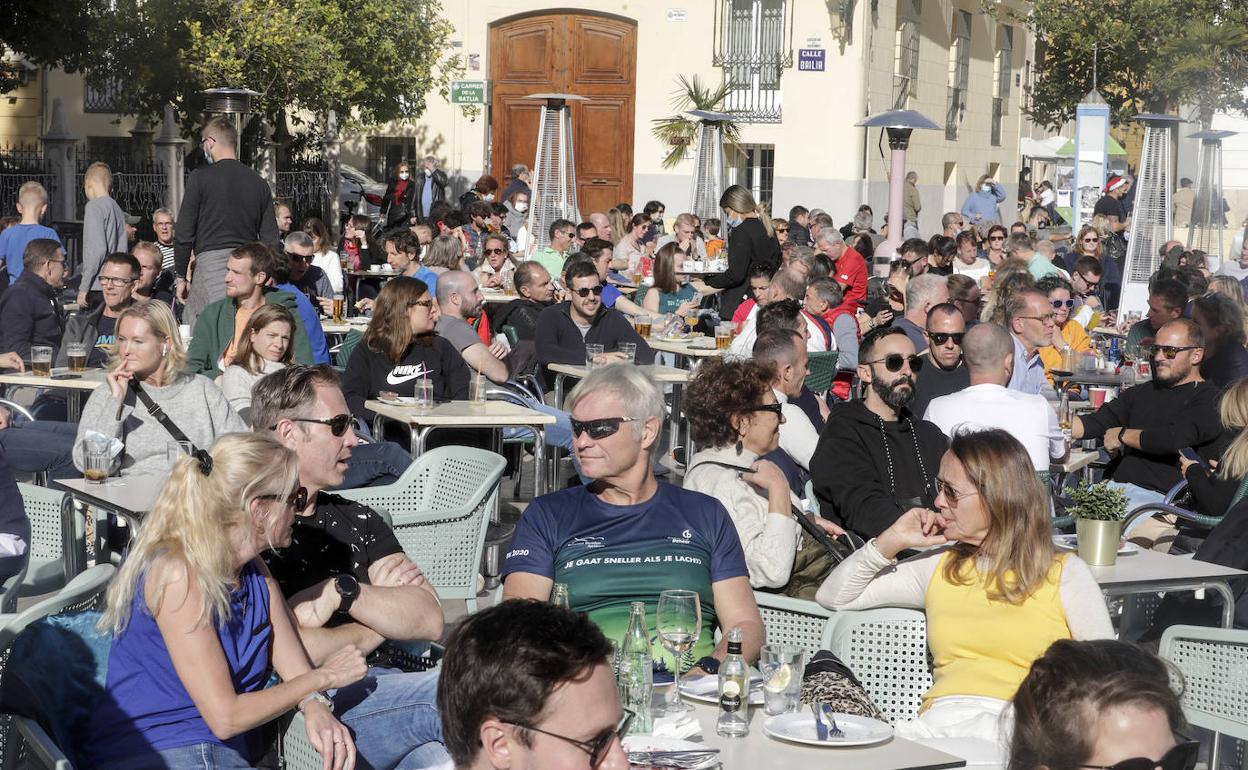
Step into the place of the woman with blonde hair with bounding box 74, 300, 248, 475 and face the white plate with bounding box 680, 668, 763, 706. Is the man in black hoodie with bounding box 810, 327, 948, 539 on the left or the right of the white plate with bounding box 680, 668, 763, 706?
left

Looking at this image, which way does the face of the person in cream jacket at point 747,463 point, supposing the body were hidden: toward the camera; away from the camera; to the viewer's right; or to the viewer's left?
to the viewer's right

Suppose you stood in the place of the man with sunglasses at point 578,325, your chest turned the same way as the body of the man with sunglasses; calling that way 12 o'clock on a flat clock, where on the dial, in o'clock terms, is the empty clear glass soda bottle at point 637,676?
The empty clear glass soda bottle is roughly at 12 o'clock from the man with sunglasses.

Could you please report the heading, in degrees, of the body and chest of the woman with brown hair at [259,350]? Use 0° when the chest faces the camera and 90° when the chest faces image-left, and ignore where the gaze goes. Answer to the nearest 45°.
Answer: approximately 315°

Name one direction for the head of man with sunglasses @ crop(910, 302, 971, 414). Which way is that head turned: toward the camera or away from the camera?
toward the camera

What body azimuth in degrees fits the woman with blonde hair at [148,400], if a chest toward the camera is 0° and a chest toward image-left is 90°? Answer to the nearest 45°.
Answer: approximately 45°

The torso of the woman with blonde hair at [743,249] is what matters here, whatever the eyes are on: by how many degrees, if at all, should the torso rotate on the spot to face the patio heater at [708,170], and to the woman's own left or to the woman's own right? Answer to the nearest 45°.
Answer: approximately 90° to the woman's own right

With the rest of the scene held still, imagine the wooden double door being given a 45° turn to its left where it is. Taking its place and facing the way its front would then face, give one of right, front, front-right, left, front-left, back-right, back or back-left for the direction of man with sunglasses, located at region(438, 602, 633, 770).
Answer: front-right

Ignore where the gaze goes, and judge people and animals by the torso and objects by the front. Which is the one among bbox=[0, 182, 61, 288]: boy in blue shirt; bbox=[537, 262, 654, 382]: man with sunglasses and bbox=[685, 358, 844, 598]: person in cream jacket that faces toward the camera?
the man with sunglasses

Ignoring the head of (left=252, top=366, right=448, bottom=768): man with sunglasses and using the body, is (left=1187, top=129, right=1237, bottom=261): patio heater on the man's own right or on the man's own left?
on the man's own left

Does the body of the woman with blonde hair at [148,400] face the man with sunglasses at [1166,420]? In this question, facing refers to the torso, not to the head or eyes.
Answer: no

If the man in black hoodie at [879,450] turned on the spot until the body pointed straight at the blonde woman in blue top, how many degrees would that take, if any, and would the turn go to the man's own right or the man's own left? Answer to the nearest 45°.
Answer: approximately 90° to the man's own right

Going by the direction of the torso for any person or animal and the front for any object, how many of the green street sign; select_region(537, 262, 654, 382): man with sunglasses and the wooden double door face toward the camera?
3

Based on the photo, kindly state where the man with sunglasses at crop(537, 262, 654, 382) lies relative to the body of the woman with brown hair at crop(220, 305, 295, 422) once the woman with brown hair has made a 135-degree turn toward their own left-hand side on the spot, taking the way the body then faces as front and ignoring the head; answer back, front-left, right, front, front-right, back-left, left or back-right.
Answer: front-right

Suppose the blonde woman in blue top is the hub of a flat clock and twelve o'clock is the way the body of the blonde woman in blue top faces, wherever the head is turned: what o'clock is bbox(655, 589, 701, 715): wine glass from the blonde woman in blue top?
The wine glass is roughly at 12 o'clock from the blonde woman in blue top.

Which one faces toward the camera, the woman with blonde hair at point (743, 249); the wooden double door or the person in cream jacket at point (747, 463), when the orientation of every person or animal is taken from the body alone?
the wooden double door

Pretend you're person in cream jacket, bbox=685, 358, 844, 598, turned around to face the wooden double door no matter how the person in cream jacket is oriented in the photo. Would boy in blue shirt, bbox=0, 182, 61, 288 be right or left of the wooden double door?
left

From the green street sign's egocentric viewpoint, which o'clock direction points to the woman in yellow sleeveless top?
The woman in yellow sleeveless top is roughly at 12 o'clock from the green street sign.

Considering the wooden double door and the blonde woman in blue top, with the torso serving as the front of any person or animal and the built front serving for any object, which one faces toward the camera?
the wooden double door

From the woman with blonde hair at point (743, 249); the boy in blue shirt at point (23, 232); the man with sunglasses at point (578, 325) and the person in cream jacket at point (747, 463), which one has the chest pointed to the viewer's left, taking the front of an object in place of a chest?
the woman with blonde hair

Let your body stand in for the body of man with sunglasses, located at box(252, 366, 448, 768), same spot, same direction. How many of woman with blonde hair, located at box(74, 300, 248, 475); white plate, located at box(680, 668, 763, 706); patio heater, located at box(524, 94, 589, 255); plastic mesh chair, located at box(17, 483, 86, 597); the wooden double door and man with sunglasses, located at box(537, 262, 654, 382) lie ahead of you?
1

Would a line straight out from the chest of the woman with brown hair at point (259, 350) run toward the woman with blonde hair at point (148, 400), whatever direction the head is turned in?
no

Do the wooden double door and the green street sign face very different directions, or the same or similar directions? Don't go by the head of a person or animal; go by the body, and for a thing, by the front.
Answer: same or similar directions

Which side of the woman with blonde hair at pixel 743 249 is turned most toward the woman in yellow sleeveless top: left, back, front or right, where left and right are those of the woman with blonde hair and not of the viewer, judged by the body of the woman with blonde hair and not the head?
left
